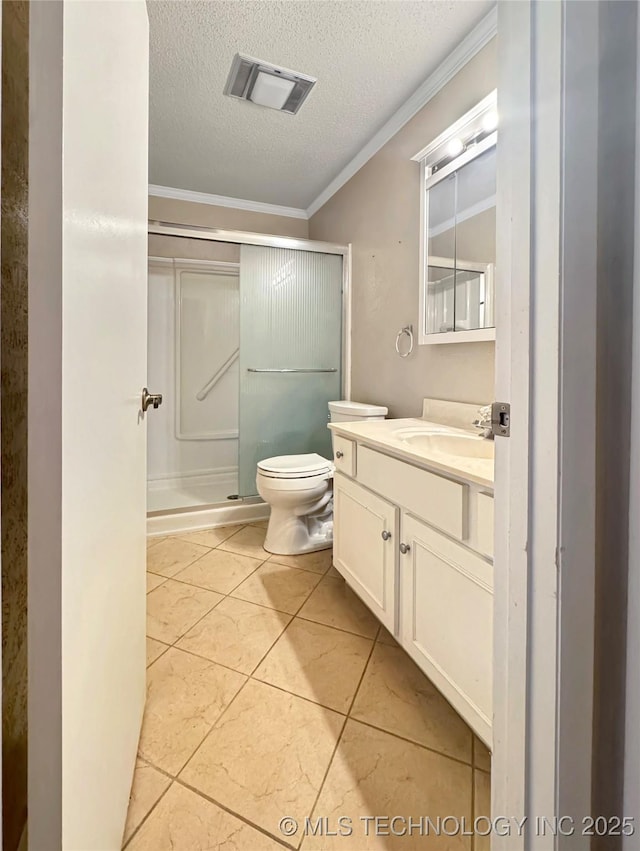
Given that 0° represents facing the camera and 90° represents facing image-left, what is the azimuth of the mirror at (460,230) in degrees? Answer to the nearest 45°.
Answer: approximately 45°

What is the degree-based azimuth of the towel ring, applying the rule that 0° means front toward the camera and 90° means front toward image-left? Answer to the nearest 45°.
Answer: approximately 45°

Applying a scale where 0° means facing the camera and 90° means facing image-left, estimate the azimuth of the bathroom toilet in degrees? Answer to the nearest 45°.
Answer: approximately 45°
